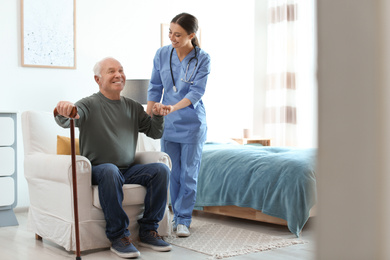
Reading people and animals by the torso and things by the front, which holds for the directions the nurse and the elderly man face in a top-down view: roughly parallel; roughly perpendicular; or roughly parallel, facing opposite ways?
roughly perpendicular

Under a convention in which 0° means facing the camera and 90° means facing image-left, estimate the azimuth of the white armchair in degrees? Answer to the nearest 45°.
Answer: approximately 315°

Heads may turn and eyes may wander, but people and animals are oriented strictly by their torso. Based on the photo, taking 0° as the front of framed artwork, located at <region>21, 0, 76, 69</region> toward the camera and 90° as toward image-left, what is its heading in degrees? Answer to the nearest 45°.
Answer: approximately 0°

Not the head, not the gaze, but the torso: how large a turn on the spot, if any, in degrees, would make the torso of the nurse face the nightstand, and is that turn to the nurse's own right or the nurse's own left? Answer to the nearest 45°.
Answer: approximately 135° to the nurse's own right

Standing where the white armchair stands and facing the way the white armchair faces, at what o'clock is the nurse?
The nurse is roughly at 10 o'clock from the white armchair.

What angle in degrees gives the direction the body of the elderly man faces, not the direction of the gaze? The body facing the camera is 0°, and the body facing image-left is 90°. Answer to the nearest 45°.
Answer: approximately 315°

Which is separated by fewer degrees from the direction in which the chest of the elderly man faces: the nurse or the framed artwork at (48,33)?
the nurse

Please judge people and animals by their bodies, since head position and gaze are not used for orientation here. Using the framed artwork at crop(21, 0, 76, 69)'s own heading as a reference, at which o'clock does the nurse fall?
The nurse is roughly at 11 o'clock from the framed artwork.
